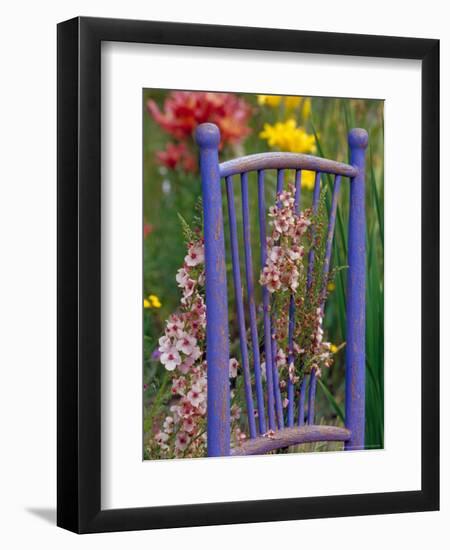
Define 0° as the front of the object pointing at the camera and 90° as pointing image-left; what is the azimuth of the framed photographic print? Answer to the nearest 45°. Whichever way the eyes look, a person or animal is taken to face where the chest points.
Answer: approximately 315°
